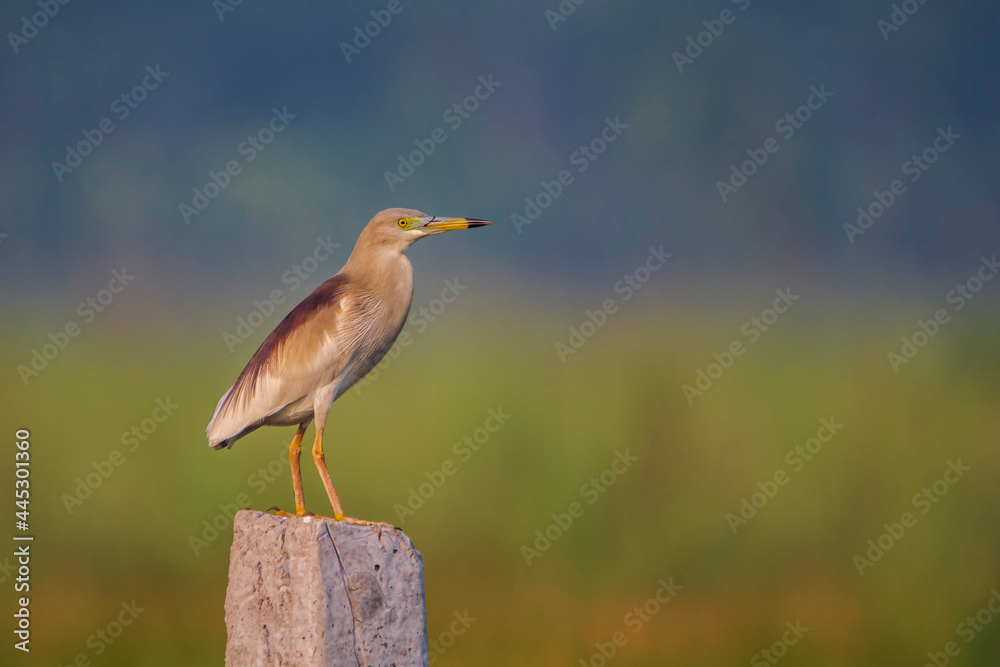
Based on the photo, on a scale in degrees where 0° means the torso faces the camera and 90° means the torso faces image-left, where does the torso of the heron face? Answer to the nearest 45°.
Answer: approximately 270°
